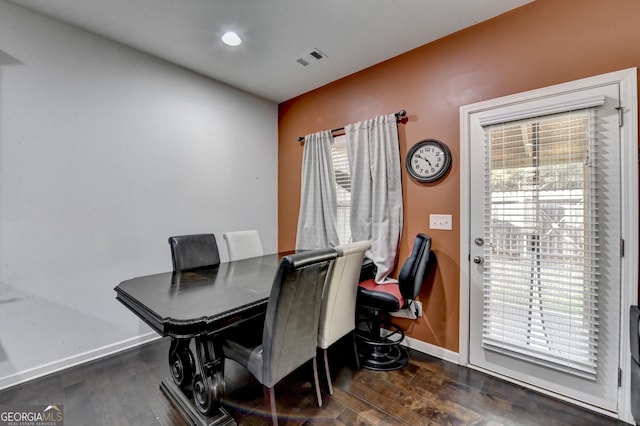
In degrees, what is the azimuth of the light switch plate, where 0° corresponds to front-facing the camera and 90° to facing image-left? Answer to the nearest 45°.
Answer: approximately 0°

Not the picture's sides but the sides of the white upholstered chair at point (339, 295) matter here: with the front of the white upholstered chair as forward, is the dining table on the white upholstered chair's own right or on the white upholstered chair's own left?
on the white upholstered chair's own left

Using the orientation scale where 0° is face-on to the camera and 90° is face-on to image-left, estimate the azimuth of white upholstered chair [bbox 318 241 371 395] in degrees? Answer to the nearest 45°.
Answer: approximately 135°

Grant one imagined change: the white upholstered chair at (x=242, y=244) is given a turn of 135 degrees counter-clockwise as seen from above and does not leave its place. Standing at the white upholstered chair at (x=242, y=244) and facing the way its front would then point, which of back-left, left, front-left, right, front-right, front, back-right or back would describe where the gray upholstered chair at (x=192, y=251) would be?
back-left

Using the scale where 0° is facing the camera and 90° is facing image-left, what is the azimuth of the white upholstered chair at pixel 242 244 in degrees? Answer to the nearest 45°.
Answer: approximately 315°

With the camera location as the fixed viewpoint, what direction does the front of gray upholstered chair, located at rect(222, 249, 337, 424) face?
facing away from the viewer and to the left of the viewer

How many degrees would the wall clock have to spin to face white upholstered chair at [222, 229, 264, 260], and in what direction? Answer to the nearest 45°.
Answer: approximately 90° to its right
